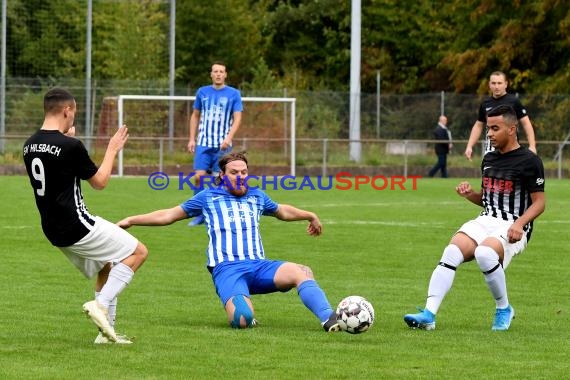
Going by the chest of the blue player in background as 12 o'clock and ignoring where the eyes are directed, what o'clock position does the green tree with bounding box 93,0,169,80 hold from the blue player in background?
The green tree is roughly at 6 o'clock from the blue player in background.

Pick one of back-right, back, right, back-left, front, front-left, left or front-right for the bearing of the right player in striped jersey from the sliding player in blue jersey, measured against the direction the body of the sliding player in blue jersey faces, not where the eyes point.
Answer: left

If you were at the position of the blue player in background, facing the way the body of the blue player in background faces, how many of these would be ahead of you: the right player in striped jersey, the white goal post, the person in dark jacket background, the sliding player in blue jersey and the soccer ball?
3

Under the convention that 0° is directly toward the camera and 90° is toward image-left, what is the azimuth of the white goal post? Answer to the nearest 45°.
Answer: approximately 0°

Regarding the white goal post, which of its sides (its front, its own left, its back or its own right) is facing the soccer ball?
front

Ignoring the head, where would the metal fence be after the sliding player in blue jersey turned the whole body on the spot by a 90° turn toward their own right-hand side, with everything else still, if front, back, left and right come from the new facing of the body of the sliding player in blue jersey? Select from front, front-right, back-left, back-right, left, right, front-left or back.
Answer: right

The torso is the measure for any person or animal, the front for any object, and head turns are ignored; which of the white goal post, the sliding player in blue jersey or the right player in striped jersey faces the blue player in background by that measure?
the white goal post

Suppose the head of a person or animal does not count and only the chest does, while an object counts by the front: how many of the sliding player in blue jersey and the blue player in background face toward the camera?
2

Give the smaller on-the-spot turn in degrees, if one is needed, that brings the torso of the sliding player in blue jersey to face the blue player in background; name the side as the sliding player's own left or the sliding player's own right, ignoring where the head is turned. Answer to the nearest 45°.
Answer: approximately 180°

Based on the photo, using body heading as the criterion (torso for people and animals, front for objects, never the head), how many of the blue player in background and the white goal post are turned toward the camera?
2

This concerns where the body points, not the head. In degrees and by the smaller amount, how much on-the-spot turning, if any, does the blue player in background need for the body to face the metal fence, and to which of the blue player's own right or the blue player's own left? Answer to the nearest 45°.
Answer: approximately 180°

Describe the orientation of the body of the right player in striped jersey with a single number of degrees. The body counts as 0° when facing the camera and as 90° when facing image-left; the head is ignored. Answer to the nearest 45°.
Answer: approximately 45°
